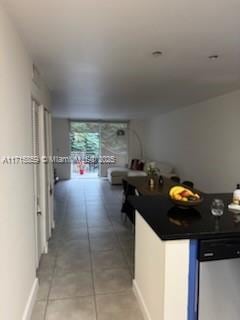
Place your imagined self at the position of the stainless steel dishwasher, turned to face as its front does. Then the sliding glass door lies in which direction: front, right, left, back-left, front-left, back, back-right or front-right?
back

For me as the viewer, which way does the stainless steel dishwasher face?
facing the viewer and to the right of the viewer
